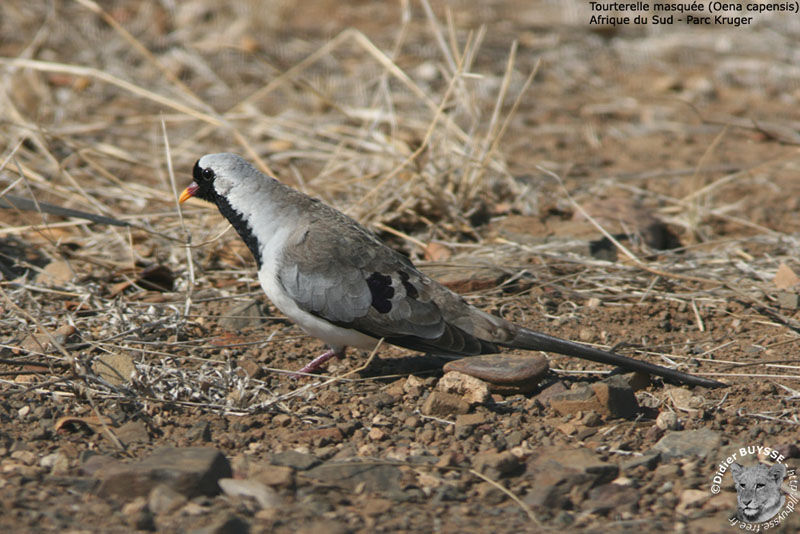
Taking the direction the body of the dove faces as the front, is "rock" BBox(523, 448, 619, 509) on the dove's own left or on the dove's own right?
on the dove's own left

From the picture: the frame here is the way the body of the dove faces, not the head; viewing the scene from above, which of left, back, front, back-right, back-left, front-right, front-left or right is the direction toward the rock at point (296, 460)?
left

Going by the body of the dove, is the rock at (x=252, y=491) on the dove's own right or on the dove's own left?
on the dove's own left

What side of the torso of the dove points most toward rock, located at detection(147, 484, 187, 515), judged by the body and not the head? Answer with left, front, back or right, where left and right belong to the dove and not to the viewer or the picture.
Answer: left

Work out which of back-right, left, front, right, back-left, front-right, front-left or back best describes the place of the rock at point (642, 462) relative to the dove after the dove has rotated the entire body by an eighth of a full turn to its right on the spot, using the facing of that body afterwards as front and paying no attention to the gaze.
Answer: back

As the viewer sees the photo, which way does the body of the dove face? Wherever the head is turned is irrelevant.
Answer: to the viewer's left

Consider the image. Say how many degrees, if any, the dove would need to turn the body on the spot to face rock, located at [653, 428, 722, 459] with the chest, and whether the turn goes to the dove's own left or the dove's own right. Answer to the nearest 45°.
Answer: approximately 135° to the dove's own left

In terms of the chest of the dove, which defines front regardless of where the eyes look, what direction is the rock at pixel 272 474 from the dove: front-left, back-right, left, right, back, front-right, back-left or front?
left
